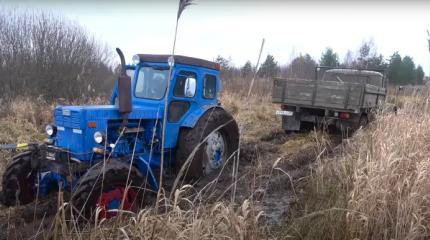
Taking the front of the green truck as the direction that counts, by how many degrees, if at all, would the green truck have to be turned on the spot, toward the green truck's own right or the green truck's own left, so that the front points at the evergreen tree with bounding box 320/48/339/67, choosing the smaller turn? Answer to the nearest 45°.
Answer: approximately 45° to the green truck's own left

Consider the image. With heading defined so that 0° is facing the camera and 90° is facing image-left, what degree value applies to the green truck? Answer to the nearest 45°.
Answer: approximately 225°

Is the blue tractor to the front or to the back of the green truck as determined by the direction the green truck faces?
to the back

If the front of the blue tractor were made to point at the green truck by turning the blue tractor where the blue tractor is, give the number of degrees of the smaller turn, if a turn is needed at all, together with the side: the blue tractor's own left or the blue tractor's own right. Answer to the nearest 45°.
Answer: approximately 180°

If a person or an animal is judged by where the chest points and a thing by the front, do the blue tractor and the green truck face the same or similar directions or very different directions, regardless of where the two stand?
very different directions

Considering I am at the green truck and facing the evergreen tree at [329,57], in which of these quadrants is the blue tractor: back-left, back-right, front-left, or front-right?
back-left

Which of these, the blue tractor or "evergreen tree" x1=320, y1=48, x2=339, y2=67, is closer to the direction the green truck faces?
the evergreen tree
